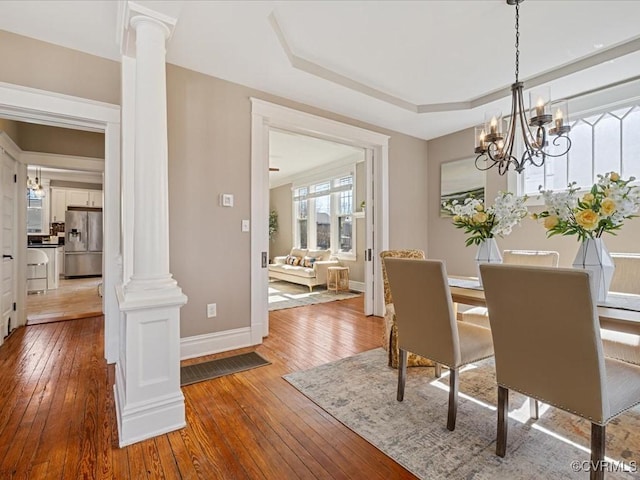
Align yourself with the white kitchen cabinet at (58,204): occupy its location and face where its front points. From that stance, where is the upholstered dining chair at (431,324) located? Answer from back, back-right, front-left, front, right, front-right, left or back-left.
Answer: front

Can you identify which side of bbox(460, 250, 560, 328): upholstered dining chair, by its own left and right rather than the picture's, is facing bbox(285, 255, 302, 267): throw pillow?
right

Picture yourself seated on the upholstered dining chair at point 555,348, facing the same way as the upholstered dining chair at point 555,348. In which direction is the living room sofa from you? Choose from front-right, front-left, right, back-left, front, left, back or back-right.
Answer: left

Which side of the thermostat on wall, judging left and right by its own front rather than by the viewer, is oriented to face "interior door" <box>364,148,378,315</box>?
left

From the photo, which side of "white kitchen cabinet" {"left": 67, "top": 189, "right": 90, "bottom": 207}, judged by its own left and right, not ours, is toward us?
front

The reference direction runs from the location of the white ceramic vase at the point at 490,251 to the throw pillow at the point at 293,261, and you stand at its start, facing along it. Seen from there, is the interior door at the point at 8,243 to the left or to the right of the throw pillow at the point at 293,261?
left

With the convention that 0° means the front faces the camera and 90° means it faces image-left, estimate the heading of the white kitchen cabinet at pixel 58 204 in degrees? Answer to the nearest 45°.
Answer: approximately 0°

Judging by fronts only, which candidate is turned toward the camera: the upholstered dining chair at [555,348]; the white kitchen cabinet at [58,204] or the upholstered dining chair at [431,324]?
the white kitchen cabinet

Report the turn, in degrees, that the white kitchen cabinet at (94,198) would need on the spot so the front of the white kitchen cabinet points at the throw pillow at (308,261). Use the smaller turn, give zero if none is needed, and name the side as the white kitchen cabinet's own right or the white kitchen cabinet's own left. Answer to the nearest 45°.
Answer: approximately 45° to the white kitchen cabinet's own left

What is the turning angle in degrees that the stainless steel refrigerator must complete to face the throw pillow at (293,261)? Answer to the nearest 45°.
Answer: approximately 45° to its left

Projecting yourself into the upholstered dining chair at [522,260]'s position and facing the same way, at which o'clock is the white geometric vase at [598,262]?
The white geometric vase is roughly at 10 o'clock from the upholstered dining chair.

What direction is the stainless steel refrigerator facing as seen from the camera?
toward the camera

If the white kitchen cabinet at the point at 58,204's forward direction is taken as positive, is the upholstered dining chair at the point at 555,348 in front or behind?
in front

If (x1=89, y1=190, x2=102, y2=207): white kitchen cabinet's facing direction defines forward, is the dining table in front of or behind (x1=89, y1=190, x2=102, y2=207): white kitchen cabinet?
in front

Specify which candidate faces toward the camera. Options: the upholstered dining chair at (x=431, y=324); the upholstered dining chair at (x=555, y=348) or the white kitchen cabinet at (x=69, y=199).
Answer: the white kitchen cabinet
